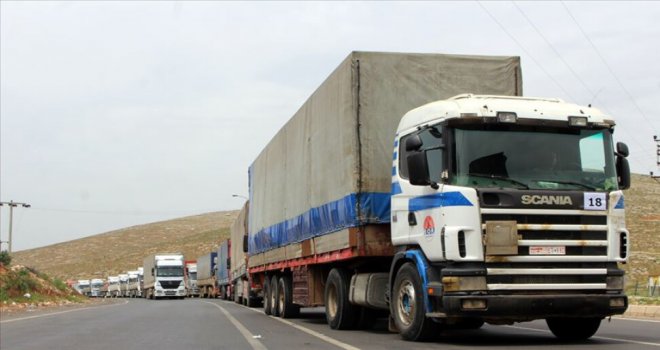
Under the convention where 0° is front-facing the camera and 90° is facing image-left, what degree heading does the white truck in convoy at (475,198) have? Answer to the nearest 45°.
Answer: approximately 315°

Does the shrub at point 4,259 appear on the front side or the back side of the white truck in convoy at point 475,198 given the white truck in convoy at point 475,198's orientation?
on the back side
